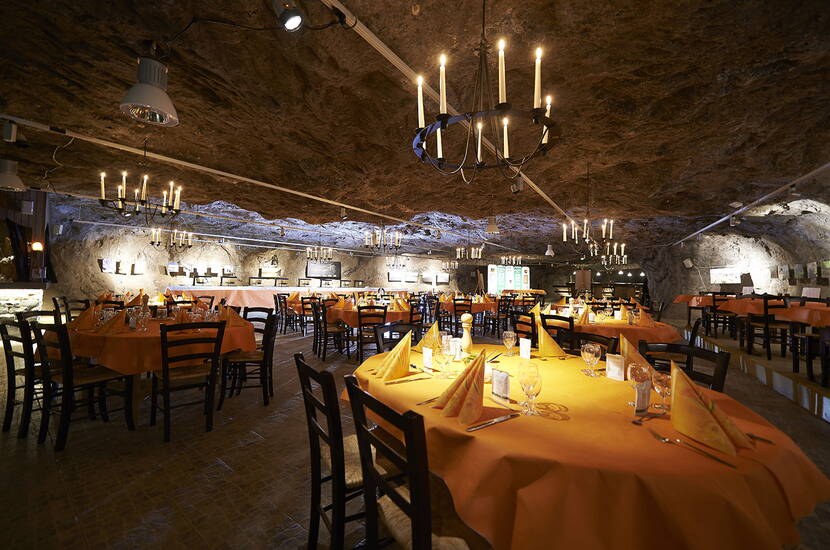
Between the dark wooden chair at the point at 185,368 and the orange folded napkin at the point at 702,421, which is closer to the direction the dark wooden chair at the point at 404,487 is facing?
the orange folded napkin

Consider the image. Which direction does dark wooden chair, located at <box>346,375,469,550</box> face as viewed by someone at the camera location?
facing away from the viewer and to the right of the viewer

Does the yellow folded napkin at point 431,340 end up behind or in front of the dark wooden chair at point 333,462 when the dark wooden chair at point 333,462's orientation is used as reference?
in front

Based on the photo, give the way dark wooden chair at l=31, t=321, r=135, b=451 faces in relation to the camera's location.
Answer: facing away from the viewer and to the right of the viewer

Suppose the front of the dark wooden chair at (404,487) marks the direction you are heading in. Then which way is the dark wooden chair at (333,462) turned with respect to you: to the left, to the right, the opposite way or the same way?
the same way

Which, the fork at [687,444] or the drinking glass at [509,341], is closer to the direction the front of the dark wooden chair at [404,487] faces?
the drinking glass

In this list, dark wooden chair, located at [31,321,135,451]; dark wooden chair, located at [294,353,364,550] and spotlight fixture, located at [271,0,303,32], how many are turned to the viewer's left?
0

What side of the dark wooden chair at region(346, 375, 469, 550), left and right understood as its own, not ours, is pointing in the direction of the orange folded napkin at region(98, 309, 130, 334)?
left

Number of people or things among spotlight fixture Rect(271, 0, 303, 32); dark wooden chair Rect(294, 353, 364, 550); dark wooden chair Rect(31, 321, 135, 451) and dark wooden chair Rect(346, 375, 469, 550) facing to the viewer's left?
0

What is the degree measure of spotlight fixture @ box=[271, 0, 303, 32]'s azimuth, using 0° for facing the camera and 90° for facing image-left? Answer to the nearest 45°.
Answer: approximately 315°

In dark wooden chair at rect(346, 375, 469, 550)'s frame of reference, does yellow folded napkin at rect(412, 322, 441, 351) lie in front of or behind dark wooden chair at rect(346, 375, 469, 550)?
in front

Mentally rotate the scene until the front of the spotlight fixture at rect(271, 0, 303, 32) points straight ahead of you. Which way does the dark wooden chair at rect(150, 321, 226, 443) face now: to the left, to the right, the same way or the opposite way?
the opposite way

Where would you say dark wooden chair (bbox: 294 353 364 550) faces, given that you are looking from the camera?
facing away from the viewer and to the right of the viewer
